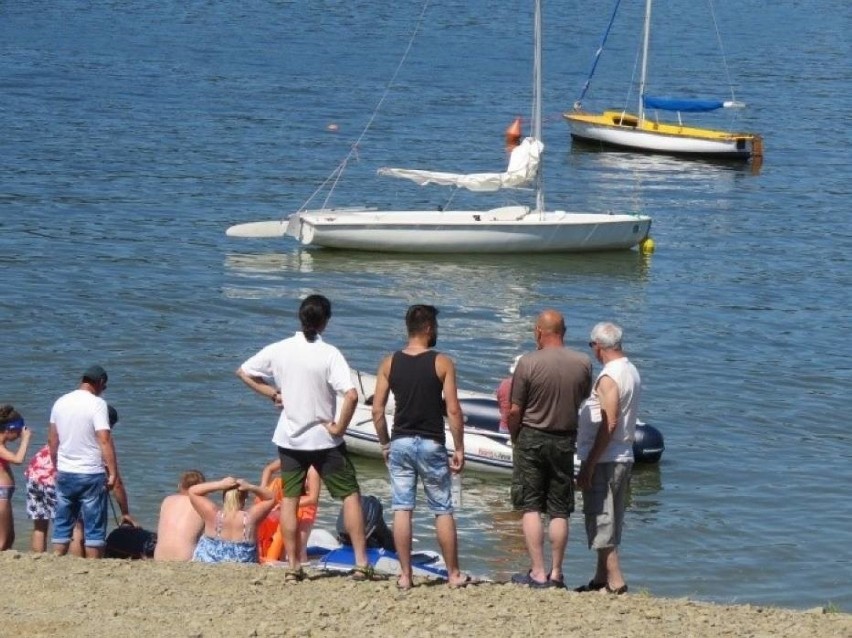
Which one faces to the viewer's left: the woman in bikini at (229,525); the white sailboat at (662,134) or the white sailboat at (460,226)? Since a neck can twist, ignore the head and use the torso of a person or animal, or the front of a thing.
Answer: the white sailboat at (662,134)

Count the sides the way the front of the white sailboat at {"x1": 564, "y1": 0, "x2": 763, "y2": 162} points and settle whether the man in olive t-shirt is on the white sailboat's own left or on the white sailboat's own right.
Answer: on the white sailboat's own left

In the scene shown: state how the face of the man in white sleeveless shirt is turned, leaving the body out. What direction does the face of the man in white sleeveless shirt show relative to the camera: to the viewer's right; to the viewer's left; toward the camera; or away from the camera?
to the viewer's left

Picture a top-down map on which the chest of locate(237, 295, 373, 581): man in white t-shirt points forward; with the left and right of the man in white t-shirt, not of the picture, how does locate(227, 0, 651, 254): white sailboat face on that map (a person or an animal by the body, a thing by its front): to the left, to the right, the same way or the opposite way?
to the right

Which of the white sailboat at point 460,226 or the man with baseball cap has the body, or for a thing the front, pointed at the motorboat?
the man with baseball cap

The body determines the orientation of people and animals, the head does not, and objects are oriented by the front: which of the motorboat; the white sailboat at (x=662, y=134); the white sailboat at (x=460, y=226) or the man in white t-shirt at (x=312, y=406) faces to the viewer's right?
the white sailboat at (x=460, y=226)

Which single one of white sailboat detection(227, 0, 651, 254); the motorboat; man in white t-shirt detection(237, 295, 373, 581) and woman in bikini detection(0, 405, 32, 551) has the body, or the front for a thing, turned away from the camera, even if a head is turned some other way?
the man in white t-shirt

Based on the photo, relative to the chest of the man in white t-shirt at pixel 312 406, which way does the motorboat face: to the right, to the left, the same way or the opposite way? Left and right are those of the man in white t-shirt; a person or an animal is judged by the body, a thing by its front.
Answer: to the left

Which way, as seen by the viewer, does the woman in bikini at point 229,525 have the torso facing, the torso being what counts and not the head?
away from the camera

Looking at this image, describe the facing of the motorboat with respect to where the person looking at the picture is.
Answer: facing to the left of the viewer

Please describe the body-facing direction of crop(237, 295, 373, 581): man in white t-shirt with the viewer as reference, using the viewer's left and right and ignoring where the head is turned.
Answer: facing away from the viewer

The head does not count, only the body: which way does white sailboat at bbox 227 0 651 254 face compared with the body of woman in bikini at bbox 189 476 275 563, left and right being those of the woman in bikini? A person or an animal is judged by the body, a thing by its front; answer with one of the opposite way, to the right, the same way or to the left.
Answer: to the right

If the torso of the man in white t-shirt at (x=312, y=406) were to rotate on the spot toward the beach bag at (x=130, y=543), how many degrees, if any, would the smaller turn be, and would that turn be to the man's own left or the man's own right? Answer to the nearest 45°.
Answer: approximately 45° to the man's own left

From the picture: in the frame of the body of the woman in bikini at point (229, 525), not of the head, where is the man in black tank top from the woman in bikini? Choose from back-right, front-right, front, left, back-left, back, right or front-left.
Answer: back-right

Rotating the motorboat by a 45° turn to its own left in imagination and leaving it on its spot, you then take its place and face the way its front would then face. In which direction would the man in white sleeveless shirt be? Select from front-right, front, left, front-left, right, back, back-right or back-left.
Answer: front-left

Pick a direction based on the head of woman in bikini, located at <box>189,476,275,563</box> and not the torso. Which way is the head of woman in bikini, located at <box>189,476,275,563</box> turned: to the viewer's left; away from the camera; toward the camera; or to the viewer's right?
away from the camera

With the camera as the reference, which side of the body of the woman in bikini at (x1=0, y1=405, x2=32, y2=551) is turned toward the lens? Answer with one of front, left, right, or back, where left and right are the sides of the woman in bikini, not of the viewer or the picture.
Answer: right

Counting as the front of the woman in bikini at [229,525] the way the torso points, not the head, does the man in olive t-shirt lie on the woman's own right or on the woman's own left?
on the woman's own right

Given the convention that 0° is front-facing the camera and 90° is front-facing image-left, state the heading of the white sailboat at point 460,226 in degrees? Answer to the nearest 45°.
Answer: approximately 270°
